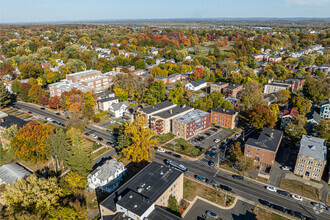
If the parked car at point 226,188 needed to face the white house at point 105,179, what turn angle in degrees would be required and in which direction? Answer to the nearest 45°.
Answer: approximately 135° to its right

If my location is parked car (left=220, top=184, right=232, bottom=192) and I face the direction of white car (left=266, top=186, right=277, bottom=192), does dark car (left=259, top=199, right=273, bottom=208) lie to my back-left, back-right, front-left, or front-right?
front-right

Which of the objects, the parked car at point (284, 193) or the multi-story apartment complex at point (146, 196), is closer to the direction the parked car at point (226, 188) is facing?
the parked car

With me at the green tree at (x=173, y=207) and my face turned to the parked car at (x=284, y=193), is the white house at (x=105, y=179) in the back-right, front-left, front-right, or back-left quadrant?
back-left

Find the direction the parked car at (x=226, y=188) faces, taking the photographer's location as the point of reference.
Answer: facing the viewer and to the right of the viewer

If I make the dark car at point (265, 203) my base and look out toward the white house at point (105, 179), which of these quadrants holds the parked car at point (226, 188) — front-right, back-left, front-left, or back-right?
front-right

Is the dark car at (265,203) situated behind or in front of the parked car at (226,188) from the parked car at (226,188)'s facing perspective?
in front

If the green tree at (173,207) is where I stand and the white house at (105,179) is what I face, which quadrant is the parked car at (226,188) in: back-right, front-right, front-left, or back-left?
back-right
